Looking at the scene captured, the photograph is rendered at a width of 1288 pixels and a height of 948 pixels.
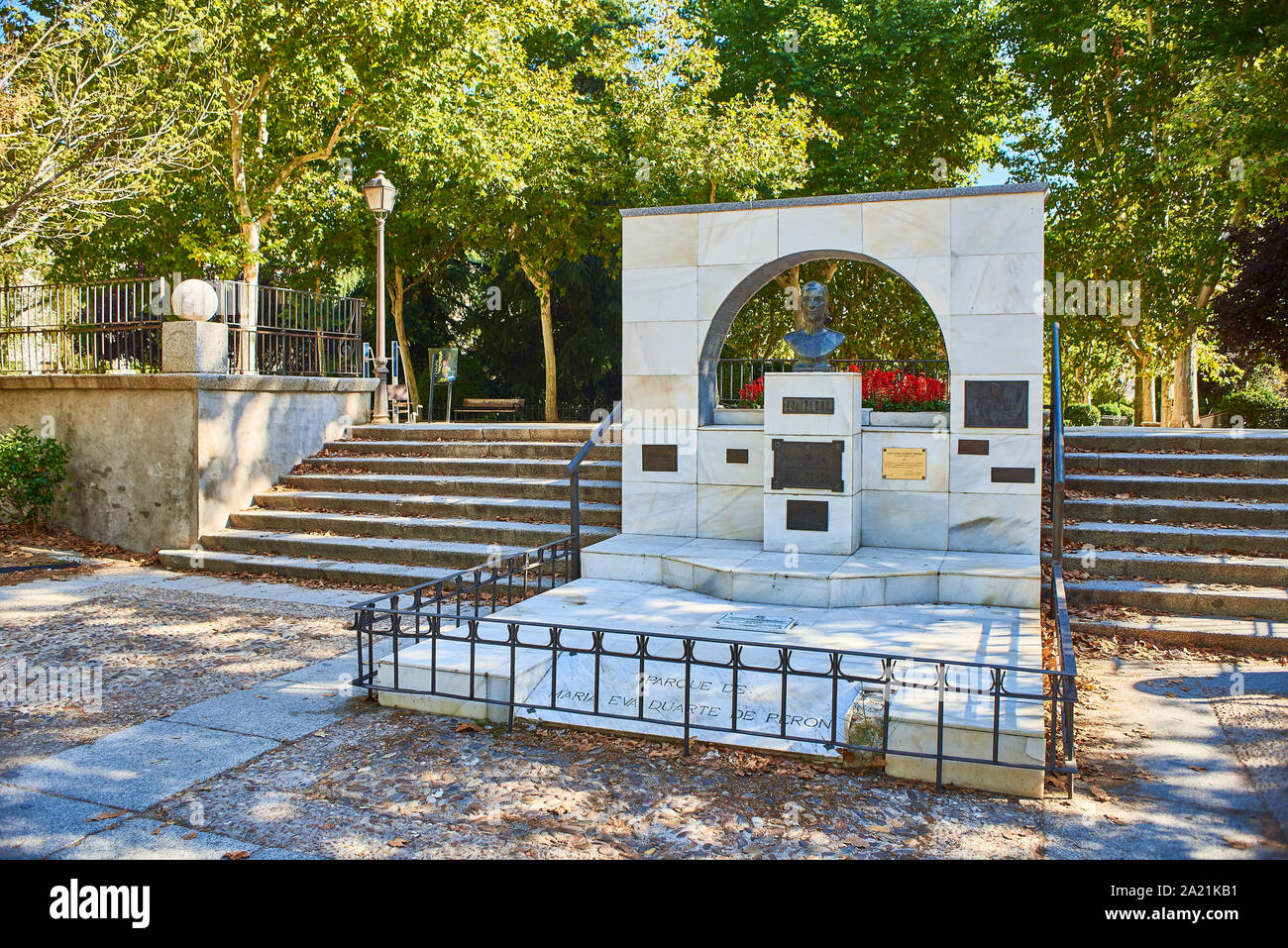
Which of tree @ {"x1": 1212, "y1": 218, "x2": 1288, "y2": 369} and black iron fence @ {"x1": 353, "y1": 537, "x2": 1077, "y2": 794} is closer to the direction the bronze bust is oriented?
the black iron fence

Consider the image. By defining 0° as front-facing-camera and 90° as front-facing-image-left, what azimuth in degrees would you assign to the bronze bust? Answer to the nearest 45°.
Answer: approximately 0°

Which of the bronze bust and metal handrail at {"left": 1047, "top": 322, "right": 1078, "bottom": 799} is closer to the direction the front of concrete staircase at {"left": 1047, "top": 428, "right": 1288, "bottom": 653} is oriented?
the metal handrail

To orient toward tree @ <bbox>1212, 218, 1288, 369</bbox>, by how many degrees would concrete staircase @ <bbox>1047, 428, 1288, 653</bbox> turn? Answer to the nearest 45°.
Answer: approximately 180°

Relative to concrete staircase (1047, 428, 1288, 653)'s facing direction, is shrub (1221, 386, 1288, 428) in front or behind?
behind

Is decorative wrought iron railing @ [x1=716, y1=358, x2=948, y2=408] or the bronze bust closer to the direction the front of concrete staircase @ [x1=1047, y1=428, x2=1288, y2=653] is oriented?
the bronze bust

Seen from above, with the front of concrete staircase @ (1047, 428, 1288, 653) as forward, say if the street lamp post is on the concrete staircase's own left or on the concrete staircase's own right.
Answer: on the concrete staircase's own right

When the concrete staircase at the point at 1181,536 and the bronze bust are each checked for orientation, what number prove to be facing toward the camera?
2
